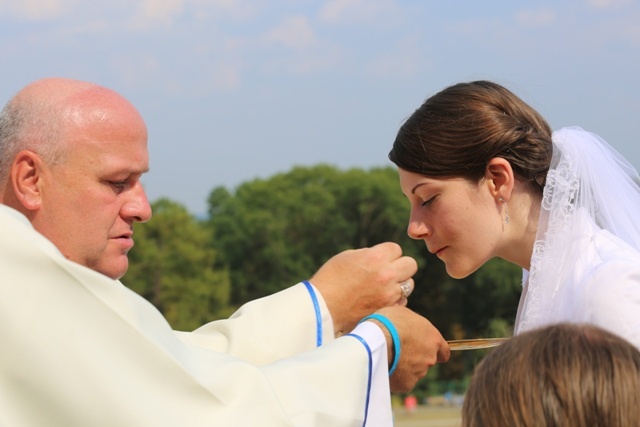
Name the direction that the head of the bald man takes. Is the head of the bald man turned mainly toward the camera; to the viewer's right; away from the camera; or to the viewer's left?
to the viewer's right

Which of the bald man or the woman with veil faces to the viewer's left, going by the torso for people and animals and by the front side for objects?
the woman with veil

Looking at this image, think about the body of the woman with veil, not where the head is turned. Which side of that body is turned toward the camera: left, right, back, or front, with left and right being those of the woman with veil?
left

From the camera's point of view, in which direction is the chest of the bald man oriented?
to the viewer's right

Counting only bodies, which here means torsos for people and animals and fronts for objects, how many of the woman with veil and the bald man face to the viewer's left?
1

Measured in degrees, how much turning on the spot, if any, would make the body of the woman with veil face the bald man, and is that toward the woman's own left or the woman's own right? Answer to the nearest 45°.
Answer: approximately 45° to the woman's own left

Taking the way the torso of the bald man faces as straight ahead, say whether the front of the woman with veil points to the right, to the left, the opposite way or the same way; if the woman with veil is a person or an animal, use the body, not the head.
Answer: the opposite way
